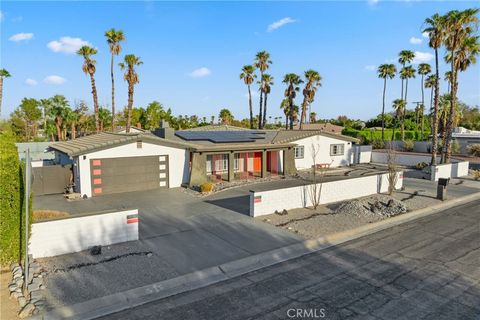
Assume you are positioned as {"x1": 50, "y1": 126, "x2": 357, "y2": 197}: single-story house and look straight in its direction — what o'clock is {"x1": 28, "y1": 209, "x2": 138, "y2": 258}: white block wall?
The white block wall is roughly at 2 o'clock from the single-story house.

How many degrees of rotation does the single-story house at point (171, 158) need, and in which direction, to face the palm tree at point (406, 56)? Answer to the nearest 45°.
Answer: approximately 90° to its left

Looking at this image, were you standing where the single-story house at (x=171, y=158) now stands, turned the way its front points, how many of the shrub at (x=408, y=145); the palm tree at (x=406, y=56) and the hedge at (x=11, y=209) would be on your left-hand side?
2

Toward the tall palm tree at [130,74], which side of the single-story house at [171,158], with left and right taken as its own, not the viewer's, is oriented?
back

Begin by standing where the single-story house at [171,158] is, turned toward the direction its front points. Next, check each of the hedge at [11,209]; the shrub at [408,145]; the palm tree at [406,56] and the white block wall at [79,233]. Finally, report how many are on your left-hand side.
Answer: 2

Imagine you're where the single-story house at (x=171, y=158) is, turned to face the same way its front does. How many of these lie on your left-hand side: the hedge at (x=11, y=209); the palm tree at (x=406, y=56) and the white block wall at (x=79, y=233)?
1

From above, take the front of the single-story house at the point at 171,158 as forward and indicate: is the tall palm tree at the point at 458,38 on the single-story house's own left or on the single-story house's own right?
on the single-story house's own left

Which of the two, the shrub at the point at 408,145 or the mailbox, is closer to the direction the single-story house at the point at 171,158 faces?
the mailbox

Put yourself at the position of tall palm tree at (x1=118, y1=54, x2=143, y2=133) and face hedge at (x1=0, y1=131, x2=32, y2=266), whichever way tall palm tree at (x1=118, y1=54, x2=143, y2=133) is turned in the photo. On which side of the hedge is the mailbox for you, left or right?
left

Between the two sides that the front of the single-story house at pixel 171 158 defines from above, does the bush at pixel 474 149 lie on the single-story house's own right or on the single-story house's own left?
on the single-story house's own left

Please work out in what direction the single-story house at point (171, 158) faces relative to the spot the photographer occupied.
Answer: facing the viewer and to the right of the viewer

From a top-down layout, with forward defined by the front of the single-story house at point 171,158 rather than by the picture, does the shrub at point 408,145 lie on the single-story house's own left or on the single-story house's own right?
on the single-story house's own left

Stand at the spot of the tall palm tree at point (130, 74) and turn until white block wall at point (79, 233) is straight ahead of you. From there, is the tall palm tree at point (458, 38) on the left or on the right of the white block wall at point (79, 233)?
left
